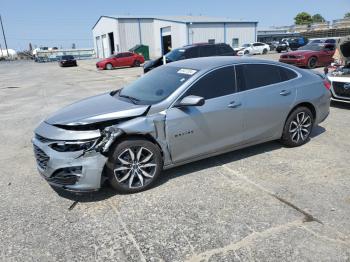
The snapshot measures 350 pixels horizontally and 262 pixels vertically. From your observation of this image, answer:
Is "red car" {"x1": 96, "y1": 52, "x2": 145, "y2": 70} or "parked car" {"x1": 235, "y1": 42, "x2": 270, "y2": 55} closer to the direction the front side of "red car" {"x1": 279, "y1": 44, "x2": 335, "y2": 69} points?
the red car

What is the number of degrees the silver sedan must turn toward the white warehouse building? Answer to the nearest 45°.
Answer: approximately 135° to its right

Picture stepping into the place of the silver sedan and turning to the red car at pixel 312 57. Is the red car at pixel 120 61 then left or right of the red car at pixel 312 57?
left

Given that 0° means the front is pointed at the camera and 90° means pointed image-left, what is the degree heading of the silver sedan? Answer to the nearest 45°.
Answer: approximately 45°

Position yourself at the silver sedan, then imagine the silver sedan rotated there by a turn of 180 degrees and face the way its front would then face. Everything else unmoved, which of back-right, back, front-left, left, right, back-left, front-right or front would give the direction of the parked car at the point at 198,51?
front-left
